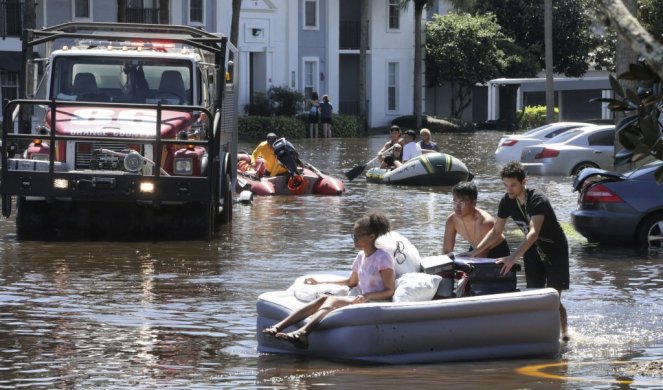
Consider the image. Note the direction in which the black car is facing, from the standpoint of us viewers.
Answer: facing to the right of the viewer

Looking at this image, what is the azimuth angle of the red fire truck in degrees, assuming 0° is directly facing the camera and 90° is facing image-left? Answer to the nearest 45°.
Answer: approximately 0°

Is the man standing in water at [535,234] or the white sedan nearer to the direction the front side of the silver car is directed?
the white sedan

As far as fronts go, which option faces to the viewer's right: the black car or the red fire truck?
the black car

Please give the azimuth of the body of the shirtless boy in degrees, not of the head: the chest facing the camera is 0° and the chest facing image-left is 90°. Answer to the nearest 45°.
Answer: approximately 45°

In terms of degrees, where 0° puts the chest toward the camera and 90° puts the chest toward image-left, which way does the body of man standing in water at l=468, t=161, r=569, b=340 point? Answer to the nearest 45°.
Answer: approximately 45°

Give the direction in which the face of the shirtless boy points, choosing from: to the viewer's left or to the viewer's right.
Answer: to the viewer's left

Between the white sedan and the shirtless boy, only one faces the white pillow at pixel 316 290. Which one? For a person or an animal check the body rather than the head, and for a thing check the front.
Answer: the shirtless boy
